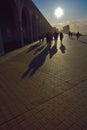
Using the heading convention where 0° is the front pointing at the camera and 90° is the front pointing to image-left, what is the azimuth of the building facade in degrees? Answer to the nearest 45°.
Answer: approximately 270°
